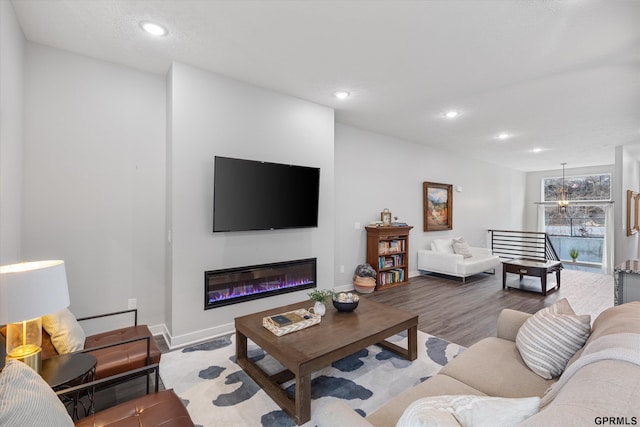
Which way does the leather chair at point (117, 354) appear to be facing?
to the viewer's right

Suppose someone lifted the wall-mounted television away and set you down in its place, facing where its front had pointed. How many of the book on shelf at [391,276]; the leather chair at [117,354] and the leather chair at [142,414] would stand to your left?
1

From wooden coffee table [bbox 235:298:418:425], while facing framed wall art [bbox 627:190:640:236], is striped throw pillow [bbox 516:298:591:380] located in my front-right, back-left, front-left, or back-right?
front-right

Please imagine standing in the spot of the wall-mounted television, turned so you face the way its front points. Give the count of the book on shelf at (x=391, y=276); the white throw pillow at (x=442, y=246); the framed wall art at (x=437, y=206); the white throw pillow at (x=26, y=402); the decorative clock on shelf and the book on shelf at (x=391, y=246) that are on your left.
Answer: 5

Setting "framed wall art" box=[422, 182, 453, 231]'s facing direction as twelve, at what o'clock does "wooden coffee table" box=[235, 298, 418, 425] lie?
The wooden coffee table is roughly at 2 o'clock from the framed wall art.

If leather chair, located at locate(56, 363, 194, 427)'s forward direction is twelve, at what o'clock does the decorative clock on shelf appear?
The decorative clock on shelf is roughly at 11 o'clock from the leather chair.

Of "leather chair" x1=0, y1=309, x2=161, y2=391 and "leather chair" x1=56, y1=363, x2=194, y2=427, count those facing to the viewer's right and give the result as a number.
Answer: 2

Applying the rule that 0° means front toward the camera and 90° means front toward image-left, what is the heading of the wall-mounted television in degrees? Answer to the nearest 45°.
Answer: approximately 315°

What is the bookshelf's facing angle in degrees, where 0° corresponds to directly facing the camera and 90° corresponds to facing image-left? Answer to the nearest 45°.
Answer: approximately 315°

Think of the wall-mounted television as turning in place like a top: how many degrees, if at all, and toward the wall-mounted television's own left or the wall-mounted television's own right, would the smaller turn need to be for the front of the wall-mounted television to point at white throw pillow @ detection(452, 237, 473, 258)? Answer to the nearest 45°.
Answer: approximately 90° to the wall-mounted television's own left

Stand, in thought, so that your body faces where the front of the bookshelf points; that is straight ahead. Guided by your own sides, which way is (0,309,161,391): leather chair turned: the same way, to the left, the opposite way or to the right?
to the left

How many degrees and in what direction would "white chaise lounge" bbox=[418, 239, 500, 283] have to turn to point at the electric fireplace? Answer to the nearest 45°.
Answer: approximately 90° to its right

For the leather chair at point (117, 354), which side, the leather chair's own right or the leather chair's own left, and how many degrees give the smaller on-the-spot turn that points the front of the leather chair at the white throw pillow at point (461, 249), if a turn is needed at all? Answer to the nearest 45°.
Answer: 0° — it already faces it

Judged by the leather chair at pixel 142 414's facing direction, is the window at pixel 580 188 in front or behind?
in front

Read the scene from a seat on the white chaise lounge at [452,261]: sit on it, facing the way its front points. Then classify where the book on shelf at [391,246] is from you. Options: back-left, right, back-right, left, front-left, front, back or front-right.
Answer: right

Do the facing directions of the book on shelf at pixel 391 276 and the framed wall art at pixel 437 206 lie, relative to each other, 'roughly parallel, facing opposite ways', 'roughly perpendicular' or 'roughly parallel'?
roughly parallel

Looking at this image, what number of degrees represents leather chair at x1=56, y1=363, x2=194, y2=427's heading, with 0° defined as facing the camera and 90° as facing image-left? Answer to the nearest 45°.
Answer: approximately 270°

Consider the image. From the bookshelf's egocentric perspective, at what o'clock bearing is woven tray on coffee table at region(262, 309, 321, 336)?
The woven tray on coffee table is roughly at 2 o'clock from the bookshelf.

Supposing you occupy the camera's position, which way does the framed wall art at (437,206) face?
facing the viewer and to the right of the viewer

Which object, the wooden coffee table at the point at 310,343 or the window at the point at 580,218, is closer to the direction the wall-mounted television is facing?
the wooden coffee table
